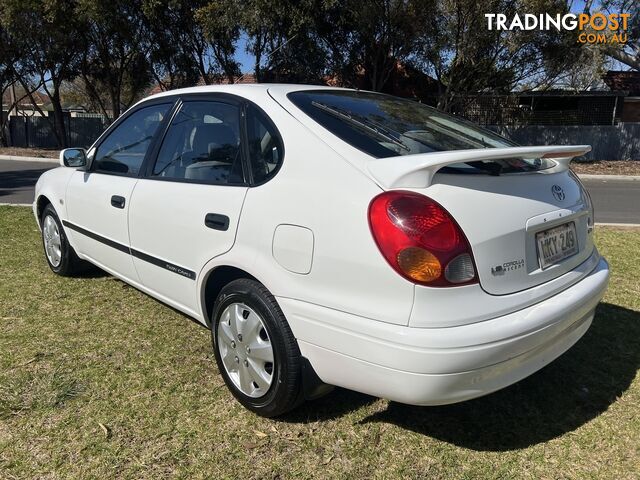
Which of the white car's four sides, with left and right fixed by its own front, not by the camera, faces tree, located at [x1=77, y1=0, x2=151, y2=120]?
front

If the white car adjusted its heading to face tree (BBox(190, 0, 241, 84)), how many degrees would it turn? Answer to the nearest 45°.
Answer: approximately 45° to its right

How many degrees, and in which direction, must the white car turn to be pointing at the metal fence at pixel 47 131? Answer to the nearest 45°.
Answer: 0° — it already faces it

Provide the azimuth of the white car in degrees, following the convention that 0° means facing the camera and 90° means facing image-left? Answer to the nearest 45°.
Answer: approximately 135°

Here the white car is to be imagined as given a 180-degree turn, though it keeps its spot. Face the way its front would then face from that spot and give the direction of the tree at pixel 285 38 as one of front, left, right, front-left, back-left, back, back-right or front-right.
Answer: back-left

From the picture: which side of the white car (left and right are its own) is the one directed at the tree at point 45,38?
front

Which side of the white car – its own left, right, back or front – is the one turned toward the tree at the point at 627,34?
right

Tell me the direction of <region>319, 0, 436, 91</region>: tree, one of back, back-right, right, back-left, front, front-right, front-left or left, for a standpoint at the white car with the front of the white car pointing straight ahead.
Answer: front-right

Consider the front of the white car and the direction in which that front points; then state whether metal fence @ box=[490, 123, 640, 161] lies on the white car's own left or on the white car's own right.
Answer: on the white car's own right
